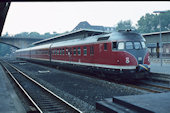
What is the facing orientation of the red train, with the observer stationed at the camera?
facing the viewer and to the right of the viewer

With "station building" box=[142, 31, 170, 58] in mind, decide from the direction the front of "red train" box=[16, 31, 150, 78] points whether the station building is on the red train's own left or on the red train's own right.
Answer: on the red train's own left
